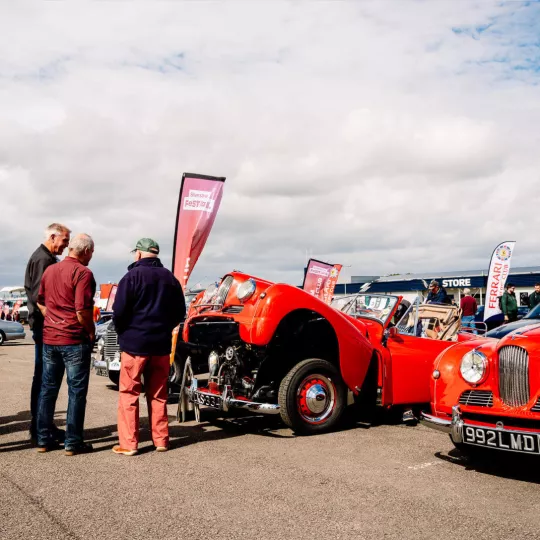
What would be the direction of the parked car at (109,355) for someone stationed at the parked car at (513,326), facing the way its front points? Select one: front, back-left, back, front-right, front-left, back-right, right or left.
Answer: front-right

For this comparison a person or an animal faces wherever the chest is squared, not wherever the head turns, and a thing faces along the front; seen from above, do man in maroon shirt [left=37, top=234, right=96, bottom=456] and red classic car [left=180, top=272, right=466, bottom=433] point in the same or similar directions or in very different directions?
very different directions

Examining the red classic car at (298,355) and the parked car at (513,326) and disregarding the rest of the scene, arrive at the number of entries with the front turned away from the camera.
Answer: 0

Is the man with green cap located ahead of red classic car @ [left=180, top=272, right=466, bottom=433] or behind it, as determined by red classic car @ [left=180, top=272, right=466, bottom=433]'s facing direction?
ahead

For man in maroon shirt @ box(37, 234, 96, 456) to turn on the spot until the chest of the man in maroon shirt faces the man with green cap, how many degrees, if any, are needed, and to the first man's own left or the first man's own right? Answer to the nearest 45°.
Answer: approximately 45° to the first man's own right

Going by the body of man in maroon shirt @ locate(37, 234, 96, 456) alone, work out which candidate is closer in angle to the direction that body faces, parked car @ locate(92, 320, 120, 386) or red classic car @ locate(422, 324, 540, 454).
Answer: the parked car

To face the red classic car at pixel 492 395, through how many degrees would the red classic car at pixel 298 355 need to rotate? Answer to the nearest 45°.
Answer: approximately 90° to its left

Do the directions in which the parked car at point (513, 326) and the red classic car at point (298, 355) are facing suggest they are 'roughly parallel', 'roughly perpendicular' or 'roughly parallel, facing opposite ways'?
roughly parallel

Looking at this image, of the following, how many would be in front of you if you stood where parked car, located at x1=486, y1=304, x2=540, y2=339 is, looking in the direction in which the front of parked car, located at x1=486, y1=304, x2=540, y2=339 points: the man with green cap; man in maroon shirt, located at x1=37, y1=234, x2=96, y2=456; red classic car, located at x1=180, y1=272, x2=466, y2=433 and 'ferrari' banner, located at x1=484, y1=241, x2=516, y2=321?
3

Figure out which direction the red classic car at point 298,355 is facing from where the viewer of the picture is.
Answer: facing the viewer and to the left of the viewer

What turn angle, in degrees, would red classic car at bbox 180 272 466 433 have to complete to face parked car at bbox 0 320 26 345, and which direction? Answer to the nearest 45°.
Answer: approximately 90° to its right

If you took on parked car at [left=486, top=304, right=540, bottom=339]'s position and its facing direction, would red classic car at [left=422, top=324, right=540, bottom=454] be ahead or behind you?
ahead

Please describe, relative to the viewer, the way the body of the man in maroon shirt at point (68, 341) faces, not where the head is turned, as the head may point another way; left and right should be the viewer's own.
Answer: facing away from the viewer and to the right of the viewer

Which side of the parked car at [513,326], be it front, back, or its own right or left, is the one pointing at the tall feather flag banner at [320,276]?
right

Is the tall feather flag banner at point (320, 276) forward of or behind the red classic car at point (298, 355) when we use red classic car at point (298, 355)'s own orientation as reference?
behind
